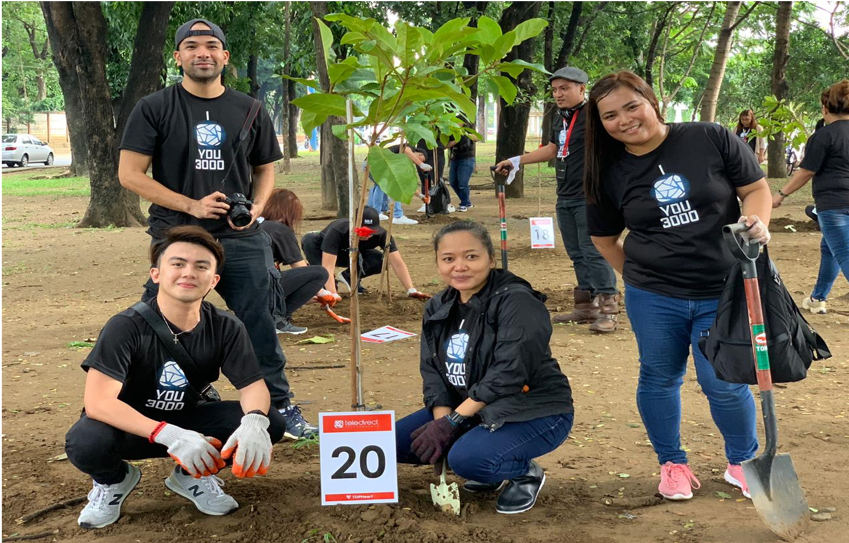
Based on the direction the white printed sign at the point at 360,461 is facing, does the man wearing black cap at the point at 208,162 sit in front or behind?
behind

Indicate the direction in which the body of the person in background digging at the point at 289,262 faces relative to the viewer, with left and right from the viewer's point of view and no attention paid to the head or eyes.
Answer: facing to the right of the viewer

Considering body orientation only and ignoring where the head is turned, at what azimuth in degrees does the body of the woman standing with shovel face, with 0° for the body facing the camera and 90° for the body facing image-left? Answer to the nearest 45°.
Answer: approximately 0°

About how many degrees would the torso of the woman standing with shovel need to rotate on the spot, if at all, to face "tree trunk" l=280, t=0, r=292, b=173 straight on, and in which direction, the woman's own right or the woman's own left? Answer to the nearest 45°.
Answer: approximately 135° to the woman's own right

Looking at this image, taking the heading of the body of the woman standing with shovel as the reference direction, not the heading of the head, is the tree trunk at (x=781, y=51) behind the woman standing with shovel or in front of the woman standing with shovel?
behind

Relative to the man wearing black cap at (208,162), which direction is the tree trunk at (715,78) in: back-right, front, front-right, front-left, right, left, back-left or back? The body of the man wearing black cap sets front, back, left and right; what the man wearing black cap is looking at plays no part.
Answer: back-left

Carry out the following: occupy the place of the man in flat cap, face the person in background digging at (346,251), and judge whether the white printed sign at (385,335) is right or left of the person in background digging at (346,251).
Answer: left

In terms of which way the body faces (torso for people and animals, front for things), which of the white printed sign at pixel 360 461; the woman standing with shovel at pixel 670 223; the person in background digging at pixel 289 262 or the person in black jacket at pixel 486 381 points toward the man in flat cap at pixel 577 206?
the person in background digging
